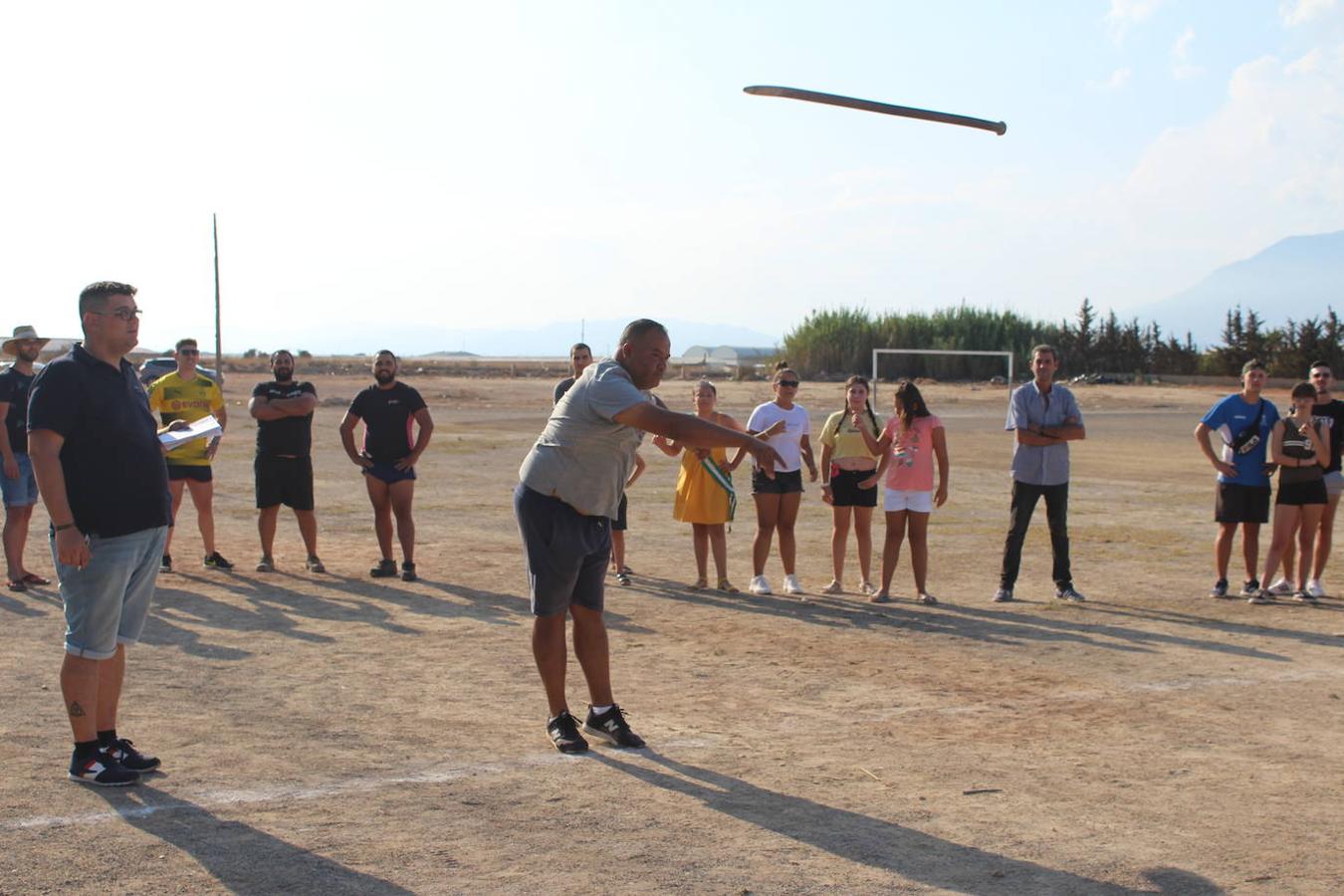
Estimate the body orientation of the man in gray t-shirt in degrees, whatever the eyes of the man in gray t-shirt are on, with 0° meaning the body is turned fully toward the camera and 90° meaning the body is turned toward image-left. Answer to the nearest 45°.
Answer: approximately 315°

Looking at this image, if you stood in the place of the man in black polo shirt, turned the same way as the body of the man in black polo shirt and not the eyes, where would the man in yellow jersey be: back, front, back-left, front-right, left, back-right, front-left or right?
back-left

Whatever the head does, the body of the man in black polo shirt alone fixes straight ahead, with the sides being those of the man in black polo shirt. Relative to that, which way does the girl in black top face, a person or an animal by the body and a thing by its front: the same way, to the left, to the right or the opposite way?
to the right

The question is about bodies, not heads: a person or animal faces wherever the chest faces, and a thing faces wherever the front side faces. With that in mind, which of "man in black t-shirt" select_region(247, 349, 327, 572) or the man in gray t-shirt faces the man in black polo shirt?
the man in black t-shirt

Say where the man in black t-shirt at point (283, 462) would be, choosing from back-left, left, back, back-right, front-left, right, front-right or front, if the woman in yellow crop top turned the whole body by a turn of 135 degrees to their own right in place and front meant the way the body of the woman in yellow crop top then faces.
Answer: front-left

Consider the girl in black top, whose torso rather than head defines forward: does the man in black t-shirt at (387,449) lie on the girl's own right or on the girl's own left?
on the girl's own right

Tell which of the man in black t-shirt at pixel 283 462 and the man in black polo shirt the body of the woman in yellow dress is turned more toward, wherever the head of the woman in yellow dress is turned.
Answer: the man in black polo shirt

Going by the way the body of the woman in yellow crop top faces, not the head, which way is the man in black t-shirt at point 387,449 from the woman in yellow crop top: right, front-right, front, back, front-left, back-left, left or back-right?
right

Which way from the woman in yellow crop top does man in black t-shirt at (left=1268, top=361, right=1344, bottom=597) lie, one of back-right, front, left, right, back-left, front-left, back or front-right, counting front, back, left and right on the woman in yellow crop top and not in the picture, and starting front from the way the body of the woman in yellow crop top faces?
left

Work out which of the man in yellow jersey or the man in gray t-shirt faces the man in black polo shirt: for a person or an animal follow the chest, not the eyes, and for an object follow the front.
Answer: the man in yellow jersey

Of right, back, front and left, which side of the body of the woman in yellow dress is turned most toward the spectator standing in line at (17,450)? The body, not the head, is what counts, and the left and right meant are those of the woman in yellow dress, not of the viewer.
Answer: right

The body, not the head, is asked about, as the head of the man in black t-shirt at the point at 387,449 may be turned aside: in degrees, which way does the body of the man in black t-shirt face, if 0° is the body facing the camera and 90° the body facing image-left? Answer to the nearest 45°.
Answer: approximately 0°
